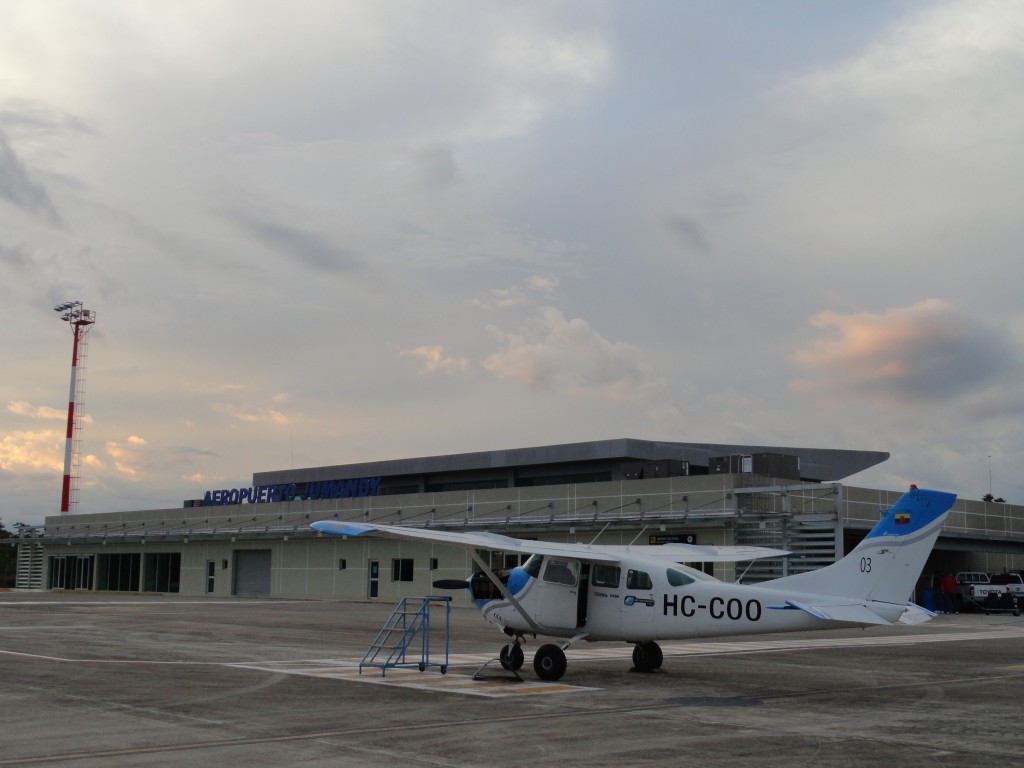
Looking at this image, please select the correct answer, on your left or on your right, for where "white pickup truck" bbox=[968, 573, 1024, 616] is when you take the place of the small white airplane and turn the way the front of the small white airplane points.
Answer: on your right

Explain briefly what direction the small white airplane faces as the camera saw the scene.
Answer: facing away from the viewer and to the left of the viewer
